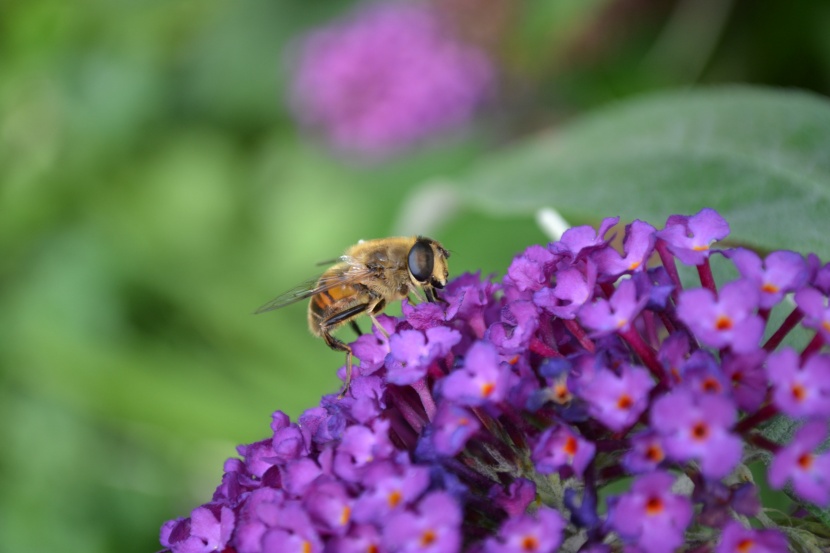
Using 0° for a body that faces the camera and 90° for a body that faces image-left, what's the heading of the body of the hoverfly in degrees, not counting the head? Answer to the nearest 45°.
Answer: approximately 270°
